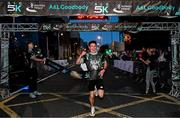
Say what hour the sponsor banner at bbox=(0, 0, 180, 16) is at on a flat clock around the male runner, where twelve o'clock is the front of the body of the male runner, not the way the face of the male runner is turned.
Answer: The sponsor banner is roughly at 12 o'clock from the male runner.

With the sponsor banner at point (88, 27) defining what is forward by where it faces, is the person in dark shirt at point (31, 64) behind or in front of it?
in front

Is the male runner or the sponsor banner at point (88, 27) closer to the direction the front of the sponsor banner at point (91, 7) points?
the male runner

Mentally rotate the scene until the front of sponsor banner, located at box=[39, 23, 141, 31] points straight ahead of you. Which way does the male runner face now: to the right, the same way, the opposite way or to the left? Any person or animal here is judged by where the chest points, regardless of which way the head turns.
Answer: the same way

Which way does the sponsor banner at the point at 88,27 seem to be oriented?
toward the camera

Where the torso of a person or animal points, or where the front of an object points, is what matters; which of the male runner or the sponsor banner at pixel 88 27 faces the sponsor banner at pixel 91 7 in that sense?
the sponsor banner at pixel 88 27

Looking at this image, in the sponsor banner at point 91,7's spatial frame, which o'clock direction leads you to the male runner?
The male runner is roughly at 12 o'clock from the sponsor banner.

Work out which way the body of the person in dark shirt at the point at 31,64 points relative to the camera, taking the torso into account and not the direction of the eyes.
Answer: to the viewer's right

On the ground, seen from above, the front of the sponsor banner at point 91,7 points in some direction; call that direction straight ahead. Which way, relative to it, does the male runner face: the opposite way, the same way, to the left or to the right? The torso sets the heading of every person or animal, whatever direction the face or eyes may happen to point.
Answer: the same way

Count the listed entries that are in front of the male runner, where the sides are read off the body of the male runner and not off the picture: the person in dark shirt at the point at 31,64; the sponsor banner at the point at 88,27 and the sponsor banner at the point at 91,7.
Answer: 0

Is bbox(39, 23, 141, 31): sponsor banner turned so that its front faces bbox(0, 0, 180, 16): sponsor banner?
yes

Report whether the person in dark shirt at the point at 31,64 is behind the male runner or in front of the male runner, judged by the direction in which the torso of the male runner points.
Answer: behind
